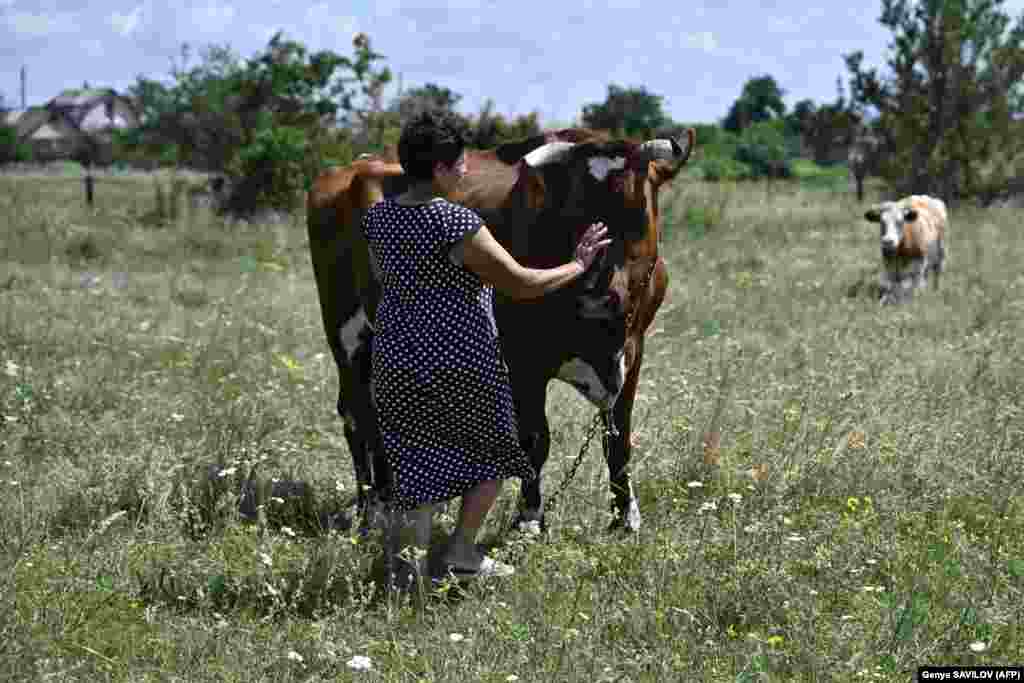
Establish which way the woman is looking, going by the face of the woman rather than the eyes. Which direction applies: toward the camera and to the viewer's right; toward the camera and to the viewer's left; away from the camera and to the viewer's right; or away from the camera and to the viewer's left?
away from the camera and to the viewer's right

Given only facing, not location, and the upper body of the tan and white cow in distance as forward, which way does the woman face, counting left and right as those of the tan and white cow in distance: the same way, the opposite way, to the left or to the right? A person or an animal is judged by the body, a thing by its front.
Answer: the opposite way

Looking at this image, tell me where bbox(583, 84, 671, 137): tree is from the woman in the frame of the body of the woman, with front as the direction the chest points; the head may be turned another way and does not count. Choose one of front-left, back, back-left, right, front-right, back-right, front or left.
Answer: front-left

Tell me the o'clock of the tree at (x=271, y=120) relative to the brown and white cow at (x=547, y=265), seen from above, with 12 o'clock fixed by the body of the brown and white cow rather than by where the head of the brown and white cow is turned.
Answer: The tree is roughly at 7 o'clock from the brown and white cow.

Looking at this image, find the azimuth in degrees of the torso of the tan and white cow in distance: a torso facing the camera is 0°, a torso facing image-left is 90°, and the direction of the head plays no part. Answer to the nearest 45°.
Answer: approximately 45°

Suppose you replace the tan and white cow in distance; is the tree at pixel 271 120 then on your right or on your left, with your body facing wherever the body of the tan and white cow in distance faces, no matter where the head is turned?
on your right

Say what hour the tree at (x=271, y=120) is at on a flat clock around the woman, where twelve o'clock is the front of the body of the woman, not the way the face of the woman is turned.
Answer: The tree is roughly at 10 o'clock from the woman.

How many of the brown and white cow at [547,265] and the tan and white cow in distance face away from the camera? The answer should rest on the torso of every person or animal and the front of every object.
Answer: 0

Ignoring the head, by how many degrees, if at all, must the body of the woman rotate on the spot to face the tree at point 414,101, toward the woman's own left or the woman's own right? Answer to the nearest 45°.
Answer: approximately 45° to the woman's own left

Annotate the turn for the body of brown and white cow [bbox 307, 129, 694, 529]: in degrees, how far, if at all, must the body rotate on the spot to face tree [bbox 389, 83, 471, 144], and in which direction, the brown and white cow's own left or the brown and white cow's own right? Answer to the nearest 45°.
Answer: approximately 135° to the brown and white cow's own left

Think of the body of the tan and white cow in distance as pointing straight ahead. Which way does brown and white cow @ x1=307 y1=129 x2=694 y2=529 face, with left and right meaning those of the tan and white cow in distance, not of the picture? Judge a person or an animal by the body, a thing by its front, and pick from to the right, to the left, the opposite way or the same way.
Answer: to the left

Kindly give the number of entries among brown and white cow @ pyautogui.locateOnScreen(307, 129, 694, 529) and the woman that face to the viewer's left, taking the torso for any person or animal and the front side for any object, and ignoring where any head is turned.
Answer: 0

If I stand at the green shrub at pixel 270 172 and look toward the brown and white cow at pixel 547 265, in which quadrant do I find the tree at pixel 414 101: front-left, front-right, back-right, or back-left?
back-left

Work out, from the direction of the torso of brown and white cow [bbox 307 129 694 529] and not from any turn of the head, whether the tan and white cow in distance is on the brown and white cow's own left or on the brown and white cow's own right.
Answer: on the brown and white cow's own left

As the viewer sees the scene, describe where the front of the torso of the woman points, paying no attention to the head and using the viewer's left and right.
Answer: facing away from the viewer and to the right of the viewer

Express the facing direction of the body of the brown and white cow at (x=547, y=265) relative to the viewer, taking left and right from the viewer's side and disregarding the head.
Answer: facing the viewer and to the right of the viewer

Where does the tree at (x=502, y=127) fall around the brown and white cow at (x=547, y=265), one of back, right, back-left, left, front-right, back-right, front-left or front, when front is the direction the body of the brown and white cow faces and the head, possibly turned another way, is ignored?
back-left
